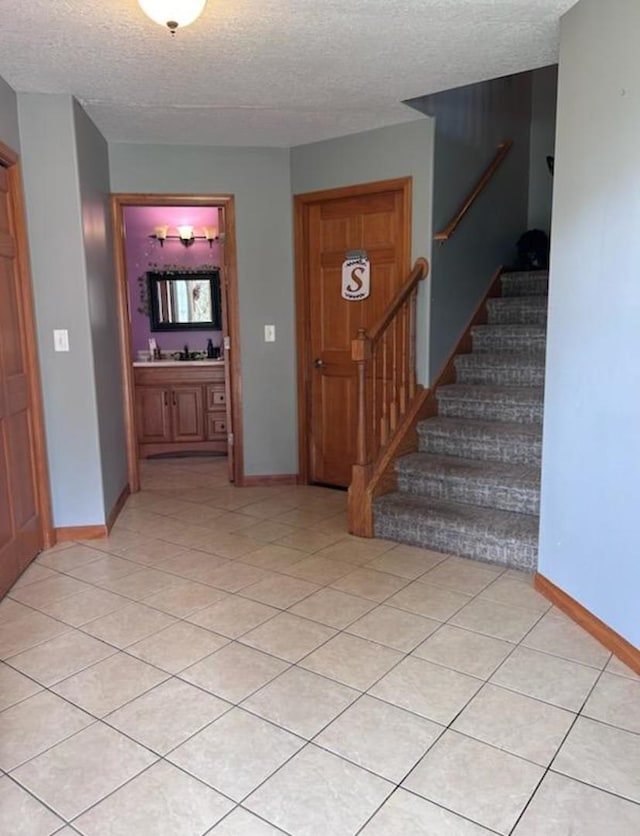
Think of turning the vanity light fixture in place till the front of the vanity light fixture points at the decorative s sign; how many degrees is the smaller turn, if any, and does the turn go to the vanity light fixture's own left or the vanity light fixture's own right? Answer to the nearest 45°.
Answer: approximately 45° to the vanity light fixture's own left

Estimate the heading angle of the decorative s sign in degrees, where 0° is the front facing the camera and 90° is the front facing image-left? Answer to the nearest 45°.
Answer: approximately 0°

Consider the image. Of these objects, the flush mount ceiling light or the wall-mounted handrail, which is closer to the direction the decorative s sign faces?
the flush mount ceiling light

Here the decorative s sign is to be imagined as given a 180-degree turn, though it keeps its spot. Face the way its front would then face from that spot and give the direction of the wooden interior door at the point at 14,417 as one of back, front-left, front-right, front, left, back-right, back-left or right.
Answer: back-left

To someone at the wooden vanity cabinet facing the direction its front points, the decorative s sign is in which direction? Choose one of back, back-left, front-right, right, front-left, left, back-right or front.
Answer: front-left

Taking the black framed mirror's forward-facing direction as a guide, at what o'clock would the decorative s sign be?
The decorative s sign is roughly at 11 o'clock from the black framed mirror.

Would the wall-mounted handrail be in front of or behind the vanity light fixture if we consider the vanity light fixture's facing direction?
in front
